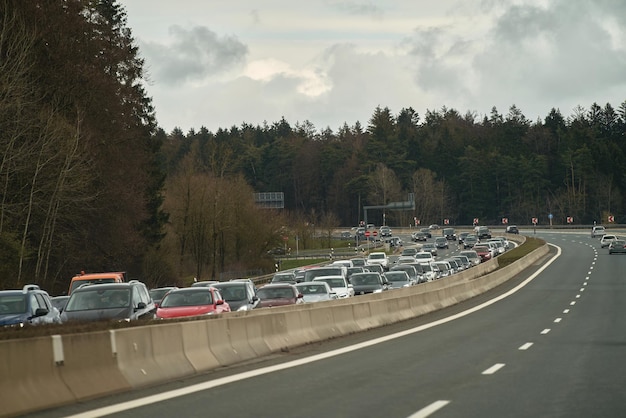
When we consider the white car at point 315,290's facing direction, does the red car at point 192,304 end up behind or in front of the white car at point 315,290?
in front

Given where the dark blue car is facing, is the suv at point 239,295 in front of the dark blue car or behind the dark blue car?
behind

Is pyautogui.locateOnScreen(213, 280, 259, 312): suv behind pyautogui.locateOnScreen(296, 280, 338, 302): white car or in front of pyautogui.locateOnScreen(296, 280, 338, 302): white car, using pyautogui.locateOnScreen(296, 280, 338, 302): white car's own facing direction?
in front

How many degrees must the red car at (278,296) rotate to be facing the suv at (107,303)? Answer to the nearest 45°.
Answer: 0° — it already faces it

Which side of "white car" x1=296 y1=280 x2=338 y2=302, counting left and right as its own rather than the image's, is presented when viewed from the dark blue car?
front

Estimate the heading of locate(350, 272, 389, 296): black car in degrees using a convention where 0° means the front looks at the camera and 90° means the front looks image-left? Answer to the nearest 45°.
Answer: approximately 45°
